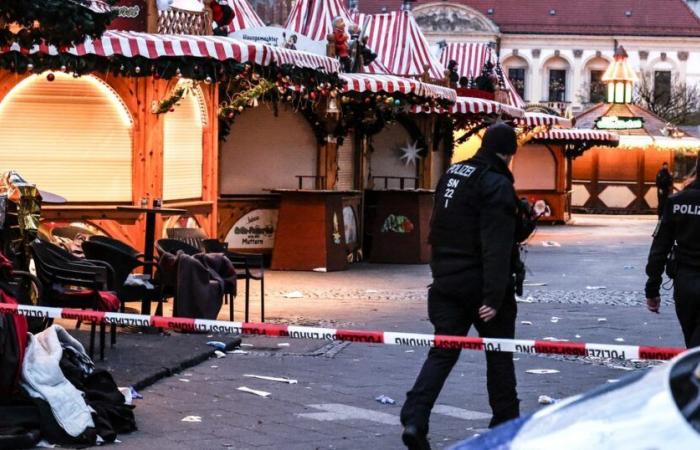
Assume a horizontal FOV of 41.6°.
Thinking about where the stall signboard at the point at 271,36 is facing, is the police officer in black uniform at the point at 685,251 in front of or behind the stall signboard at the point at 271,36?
in front

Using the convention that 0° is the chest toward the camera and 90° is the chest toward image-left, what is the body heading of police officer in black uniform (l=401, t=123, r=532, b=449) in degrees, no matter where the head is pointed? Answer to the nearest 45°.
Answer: approximately 225°

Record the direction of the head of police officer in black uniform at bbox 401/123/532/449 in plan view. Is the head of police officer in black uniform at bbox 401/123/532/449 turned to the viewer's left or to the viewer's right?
to the viewer's right

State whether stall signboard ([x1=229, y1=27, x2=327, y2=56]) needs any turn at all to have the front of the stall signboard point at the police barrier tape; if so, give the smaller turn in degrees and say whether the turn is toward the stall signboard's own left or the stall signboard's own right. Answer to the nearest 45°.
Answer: approximately 45° to the stall signboard's own right

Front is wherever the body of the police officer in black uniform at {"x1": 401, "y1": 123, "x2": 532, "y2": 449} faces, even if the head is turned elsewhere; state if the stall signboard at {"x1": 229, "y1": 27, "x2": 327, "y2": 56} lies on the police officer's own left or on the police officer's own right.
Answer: on the police officer's own left

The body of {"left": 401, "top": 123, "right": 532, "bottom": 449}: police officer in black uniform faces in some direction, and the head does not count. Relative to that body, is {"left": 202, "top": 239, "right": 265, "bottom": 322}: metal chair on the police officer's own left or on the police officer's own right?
on the police officer's own left

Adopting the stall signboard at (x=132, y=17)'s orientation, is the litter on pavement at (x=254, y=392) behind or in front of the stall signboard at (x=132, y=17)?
in front

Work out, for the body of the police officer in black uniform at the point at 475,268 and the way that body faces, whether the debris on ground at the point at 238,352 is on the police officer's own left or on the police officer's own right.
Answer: on the police officer's own left
